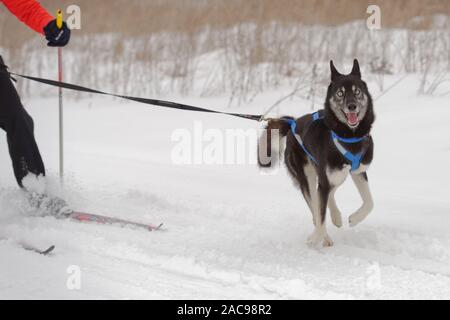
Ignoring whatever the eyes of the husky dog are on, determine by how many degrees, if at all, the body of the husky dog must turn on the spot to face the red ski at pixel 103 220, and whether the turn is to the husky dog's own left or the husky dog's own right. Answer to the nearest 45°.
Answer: approximately 135° to the husky dog's own right

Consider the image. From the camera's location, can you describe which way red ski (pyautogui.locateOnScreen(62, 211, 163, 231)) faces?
facing to the right of the viewer

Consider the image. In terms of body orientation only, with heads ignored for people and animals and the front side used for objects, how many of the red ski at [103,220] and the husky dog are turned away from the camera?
0

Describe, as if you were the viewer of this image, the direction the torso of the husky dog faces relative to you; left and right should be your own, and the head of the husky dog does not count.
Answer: facing the viewer and to the right of the viewer

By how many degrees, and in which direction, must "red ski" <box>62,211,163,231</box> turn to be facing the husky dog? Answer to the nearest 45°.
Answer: approximately 45° to its right
